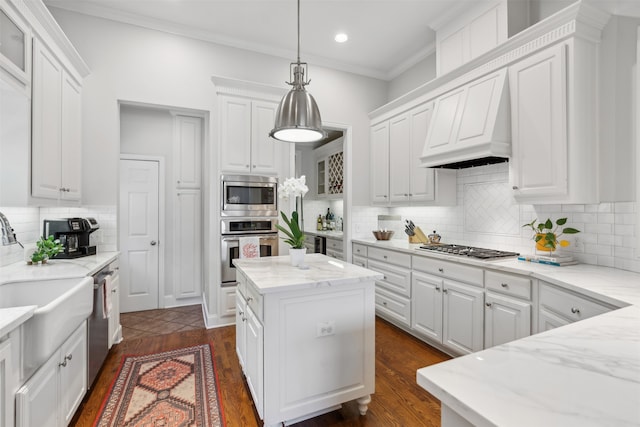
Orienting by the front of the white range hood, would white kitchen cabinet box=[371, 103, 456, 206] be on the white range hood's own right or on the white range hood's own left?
on the white range hood's own right

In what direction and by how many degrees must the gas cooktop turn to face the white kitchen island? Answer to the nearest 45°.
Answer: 0° — it already faces it

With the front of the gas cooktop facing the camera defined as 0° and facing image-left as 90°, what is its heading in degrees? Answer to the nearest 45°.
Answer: approximately 45°

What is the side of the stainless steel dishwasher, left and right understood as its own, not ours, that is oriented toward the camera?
right

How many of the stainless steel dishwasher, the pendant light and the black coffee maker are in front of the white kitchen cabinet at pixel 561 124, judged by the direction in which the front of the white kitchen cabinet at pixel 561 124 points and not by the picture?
3

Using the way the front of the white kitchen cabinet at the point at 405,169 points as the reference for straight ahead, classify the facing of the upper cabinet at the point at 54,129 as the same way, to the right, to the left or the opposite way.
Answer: the opposite way

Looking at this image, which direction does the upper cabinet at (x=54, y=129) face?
to the viewer's right

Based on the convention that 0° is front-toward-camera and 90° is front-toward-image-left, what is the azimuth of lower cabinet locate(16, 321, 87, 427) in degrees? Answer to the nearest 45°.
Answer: approximately 270°

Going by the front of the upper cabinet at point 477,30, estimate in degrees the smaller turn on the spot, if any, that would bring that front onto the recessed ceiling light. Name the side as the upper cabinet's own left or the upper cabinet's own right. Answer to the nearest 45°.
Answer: approximately 45° to the upper cabinet's own right

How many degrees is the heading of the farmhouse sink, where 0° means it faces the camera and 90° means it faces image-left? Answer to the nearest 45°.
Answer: approximately 270°

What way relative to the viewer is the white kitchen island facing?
to the viewer's left

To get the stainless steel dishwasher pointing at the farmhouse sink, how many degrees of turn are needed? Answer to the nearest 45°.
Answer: approximately 90° to its right

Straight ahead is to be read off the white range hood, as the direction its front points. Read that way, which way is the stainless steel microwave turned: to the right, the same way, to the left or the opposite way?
to the left

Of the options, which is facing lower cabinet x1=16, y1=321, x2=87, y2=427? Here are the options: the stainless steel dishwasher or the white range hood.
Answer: the white range hood
